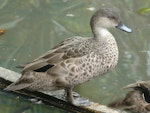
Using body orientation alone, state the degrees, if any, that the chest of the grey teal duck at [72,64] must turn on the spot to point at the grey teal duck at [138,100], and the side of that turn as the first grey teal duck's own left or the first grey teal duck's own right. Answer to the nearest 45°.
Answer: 0° — it already faces it

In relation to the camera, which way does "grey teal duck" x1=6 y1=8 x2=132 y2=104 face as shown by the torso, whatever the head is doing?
to the viewer's right
